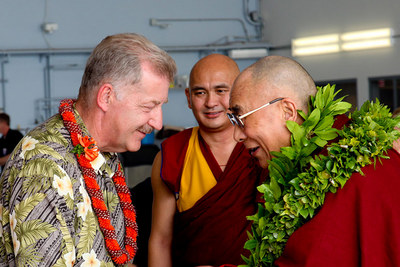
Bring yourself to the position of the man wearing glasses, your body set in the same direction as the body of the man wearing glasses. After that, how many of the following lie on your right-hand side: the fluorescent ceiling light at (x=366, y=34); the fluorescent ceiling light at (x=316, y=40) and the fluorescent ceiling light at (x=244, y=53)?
3

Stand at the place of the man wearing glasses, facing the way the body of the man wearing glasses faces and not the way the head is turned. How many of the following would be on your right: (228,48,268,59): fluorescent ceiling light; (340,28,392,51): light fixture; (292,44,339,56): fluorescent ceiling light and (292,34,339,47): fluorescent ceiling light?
4

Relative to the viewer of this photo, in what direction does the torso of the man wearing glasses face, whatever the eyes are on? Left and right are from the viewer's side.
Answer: facing to the left of the viewer

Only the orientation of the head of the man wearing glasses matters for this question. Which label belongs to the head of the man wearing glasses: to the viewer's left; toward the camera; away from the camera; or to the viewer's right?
to the viewer's left

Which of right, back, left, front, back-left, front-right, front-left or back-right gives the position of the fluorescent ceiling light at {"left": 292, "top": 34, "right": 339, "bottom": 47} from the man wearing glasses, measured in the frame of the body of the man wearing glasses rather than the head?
right

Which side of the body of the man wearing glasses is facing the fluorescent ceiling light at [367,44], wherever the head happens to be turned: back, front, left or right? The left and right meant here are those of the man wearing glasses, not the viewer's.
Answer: right

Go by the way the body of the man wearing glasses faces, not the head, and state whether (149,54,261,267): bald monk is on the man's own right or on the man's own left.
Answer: on the man's own right

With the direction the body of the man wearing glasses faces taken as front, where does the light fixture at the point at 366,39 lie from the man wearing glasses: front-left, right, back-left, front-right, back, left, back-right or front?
right

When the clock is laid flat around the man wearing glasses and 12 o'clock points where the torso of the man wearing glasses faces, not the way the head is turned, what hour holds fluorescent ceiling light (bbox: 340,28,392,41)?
The fluorescent ceiling light is roughly at 3 o'clock from the man wearing glasses.

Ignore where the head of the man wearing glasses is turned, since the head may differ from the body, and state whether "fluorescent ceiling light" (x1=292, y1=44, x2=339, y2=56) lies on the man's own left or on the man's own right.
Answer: on the man's own right

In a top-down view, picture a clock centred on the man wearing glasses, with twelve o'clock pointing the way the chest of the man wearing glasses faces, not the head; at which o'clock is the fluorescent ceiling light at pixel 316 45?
The fluorescent ceiling light is roughly at 3 o'clock from the man wearing glasses.
